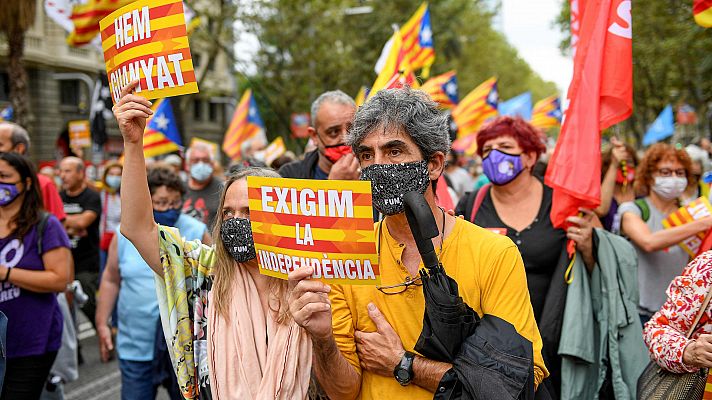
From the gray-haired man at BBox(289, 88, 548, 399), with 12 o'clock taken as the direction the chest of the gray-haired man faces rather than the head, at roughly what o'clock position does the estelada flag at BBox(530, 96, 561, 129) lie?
The estelada flag is roughly at 5 o'clock from the gray-haired man.

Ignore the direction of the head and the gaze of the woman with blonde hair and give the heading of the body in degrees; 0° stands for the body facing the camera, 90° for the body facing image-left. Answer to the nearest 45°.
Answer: approximately 0°

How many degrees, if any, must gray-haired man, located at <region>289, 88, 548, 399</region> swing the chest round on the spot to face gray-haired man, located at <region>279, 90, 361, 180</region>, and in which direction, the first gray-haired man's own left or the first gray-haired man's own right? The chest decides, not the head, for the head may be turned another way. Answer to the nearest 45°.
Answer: approximately 135° to the first gray-haired man's own right

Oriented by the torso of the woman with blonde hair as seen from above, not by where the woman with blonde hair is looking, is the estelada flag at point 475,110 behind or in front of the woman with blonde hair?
behind

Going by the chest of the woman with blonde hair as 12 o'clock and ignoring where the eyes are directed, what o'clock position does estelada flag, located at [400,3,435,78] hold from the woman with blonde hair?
The estelada flag is roughly at 7 o'clock from the woman with blonde hair.

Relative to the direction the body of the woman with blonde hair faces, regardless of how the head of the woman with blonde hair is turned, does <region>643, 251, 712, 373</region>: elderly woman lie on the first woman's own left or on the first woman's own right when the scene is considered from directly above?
on the first woman's own left

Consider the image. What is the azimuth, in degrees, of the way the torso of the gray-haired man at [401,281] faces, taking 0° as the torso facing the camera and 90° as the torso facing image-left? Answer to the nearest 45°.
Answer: approximately 45°
